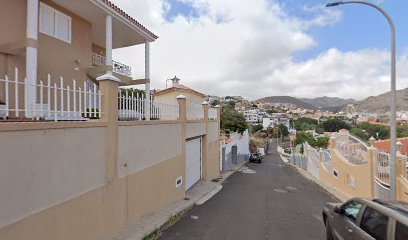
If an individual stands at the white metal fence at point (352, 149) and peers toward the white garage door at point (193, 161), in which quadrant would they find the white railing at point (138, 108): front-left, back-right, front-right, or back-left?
front-left

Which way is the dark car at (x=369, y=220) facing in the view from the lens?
facing away from the viewer and to the left of the viewer

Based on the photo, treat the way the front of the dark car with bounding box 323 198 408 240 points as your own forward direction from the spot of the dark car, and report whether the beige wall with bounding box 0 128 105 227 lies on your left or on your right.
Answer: on your left

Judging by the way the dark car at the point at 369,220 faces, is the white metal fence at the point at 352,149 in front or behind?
in front

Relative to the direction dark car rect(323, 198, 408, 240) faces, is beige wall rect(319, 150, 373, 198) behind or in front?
in front

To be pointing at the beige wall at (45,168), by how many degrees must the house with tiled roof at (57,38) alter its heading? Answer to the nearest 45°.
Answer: approximately 45° to its right

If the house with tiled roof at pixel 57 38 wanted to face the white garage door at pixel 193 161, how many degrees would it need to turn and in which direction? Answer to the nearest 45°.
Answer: approximately 45° to its left
